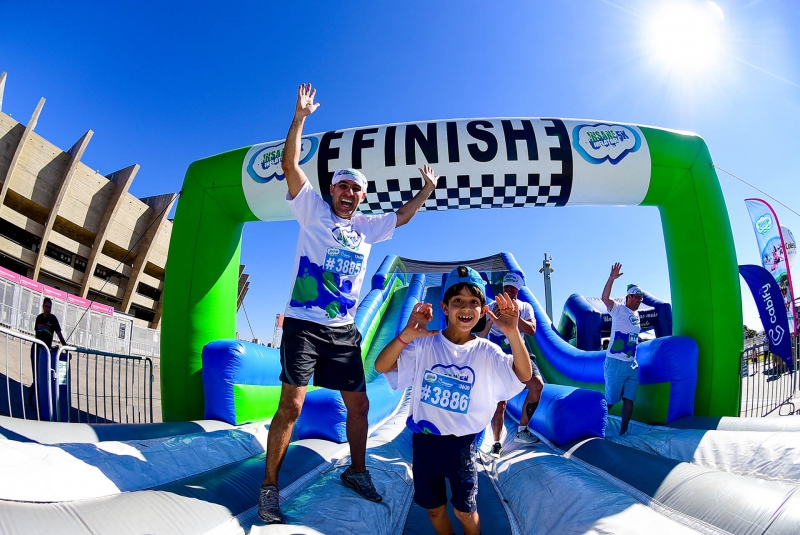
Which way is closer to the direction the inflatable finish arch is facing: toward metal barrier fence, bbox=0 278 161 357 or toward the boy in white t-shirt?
the boy in white t-shirt

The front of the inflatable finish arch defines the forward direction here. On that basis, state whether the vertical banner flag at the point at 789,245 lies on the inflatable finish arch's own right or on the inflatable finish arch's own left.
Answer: on the inflatable finish arch's own left

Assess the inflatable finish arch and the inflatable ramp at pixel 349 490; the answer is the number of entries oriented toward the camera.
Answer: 2

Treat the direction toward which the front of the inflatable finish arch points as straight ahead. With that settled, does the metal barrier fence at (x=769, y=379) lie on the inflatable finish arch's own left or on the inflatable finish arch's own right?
on the inflatable finish arch's own left

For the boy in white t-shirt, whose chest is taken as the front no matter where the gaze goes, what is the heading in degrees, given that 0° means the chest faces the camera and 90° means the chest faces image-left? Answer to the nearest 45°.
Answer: approximately 0°

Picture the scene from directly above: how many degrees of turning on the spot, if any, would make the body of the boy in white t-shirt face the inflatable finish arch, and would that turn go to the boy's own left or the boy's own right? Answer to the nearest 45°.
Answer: approximately 180°

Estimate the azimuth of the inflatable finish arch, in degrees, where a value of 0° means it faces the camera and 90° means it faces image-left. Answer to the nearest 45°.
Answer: approximately 0°
